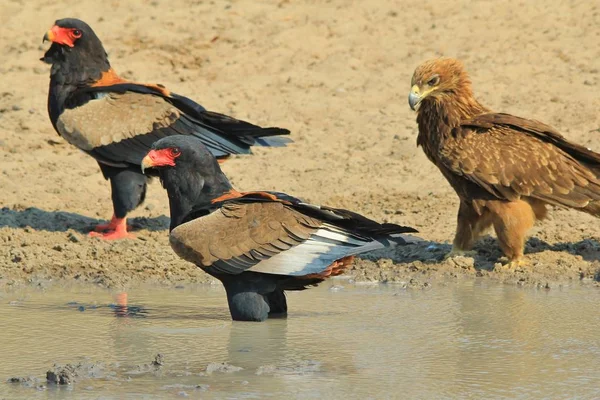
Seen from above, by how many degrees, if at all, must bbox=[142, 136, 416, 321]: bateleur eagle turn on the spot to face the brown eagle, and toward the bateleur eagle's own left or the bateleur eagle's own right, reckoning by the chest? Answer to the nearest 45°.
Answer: approximately 135° to the bateleur eagle's own right

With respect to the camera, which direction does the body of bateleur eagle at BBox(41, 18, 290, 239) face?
to the viewer's left

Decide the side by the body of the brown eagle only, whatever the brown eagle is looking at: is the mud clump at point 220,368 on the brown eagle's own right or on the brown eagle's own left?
on the brown eagle's own left

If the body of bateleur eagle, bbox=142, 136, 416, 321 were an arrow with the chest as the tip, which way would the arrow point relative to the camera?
to the viewer's left

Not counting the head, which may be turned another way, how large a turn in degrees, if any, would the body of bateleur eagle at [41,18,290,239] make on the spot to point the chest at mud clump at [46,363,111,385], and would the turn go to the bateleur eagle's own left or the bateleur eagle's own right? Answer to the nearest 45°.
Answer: approximately 90° to the bateleur eagle's own left

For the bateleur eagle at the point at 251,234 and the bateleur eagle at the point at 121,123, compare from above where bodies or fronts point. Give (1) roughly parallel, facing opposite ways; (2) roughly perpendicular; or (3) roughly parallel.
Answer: roughly parallel

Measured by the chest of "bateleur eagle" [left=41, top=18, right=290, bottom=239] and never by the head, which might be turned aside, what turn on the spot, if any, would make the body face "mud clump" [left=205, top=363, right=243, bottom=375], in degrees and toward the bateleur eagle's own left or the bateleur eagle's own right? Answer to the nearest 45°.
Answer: approximately 90° to the bateleur eagle's own left

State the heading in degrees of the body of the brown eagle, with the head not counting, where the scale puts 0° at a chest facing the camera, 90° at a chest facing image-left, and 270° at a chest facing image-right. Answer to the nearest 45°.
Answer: approximately 90°

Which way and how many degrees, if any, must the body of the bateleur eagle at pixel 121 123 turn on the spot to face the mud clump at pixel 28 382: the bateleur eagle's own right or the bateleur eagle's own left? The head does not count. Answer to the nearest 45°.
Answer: approximately 90° to the bateleur eagle's own left

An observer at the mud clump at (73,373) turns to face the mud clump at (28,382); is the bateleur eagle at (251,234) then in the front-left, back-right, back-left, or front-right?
back-right
